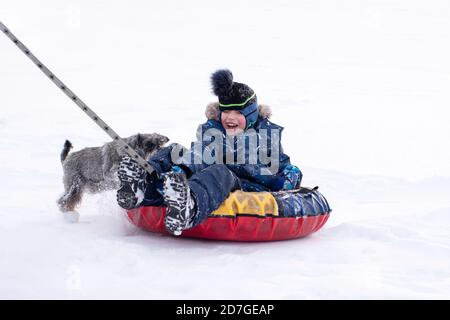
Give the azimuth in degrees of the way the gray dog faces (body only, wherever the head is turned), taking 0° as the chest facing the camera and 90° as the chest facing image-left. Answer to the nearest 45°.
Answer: approximately 270°

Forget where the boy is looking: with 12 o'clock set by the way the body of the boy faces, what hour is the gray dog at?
The gray dog is roughly at 2 o'clock from the boy.

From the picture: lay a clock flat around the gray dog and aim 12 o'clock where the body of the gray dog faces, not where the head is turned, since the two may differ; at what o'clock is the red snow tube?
The red snow tube is roughly at 1 o'clock from the gray dog.

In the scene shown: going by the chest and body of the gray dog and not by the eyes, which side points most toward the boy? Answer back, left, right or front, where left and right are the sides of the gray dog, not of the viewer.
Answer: front

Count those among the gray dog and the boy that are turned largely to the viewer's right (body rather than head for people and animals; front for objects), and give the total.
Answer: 1

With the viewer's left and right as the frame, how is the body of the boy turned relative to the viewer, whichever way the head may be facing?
facing the viewer and to the left of the viewer
